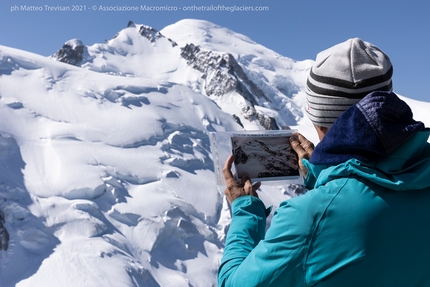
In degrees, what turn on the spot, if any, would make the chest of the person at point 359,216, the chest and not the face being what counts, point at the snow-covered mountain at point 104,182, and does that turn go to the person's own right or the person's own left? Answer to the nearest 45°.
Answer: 0° — they already face it

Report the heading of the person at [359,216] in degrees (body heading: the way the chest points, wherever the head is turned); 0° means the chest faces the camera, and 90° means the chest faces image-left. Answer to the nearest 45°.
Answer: approximately 135°
